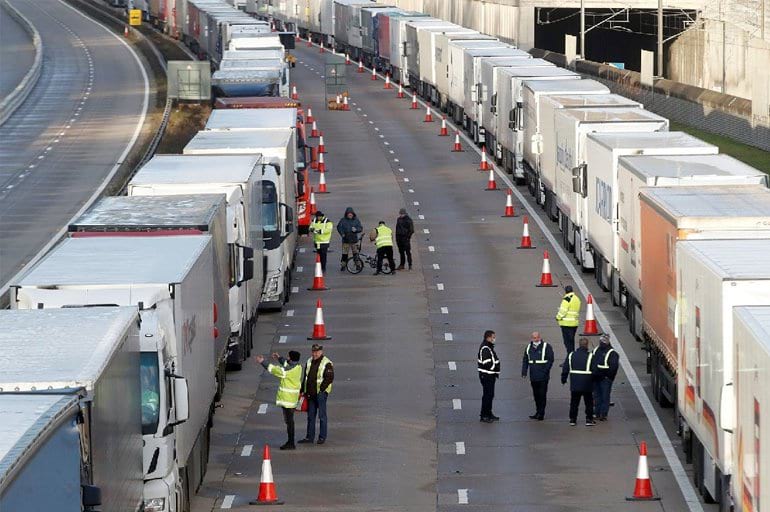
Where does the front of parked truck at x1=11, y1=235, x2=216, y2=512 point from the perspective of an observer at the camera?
facing the viewer

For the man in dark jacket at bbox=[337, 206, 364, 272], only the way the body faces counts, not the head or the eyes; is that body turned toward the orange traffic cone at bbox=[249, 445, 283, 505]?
yes

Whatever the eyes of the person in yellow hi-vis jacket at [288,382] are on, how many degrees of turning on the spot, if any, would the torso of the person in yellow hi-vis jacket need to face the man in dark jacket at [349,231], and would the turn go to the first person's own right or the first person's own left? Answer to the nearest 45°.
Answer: approximately 45° to the first person's own right

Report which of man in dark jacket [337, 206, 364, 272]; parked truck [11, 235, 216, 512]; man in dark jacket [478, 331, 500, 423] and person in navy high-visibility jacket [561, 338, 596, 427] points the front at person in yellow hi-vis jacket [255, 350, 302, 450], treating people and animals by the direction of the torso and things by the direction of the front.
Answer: man in dark jacket [337, 206, 364, 272]

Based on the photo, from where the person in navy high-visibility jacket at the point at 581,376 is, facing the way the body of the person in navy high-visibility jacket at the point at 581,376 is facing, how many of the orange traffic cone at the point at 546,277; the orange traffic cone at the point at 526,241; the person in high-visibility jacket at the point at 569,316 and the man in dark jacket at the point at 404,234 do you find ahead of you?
4

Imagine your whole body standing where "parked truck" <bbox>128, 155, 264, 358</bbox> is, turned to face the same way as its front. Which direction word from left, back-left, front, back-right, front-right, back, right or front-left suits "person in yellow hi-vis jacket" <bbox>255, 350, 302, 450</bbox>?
front

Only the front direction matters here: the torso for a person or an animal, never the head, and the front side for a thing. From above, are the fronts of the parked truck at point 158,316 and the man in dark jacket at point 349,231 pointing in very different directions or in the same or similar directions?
same or similar directions

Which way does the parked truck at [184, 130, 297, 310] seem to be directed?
toward the camera

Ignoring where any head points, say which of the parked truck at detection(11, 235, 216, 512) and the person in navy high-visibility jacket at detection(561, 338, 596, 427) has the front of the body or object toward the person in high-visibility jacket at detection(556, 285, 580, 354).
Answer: the person in navy high-visibility jacket at detection(561, 338, 596, 427)

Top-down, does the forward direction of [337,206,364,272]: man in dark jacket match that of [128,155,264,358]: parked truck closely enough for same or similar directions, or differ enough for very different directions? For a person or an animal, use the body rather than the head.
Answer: same or similar directions

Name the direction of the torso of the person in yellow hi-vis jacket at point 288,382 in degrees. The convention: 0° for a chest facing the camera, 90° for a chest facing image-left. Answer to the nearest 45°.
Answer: approximately 135°

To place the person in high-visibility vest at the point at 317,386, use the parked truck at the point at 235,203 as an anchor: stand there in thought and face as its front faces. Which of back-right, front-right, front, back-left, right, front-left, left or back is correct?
front

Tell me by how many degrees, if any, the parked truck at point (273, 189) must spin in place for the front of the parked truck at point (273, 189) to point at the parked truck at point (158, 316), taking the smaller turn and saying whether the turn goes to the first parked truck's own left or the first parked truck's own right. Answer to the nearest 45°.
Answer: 0° — it already faces it

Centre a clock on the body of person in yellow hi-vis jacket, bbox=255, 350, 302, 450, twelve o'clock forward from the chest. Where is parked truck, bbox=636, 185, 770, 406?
The parked truck is roughly at 4 o'clock from the person in yellow hi-vis jacket.

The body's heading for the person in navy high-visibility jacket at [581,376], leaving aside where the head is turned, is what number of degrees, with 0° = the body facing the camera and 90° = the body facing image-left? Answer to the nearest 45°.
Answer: approximately 180°
